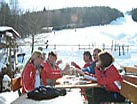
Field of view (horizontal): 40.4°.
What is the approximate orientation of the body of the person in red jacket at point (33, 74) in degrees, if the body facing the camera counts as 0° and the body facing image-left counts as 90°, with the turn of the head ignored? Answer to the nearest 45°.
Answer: approximately 315°

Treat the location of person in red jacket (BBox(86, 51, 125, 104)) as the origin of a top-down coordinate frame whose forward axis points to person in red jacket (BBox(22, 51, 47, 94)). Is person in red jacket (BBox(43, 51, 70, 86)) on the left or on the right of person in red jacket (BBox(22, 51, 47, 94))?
right

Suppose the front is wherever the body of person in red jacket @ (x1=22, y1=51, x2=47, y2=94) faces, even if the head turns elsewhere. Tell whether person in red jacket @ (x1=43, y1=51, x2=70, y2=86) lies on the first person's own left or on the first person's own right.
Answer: on the first person's own left

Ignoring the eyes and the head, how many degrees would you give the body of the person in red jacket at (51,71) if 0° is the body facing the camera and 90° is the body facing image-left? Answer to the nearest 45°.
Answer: approximately 315°

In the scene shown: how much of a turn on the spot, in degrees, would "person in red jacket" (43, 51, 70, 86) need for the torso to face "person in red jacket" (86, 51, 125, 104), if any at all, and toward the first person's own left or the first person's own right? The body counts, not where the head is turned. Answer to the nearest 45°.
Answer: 0° — they already face them

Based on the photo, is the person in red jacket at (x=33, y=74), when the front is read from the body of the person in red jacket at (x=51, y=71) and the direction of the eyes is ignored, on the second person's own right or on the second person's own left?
on the second person's own right
